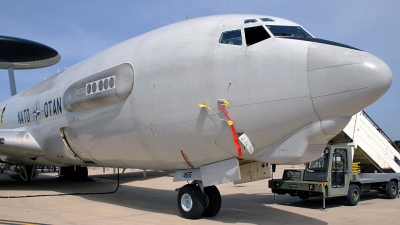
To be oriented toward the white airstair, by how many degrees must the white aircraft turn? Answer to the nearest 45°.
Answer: approximately 90° to its left

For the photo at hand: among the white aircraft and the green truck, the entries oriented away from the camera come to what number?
0

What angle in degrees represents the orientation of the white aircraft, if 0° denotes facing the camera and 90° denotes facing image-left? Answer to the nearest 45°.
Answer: approximately 315°

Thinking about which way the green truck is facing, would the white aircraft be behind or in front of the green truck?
in front

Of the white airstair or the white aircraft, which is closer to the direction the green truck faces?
the white aircraft

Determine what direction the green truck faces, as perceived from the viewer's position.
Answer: facing the viewer and to the left of the viewer
